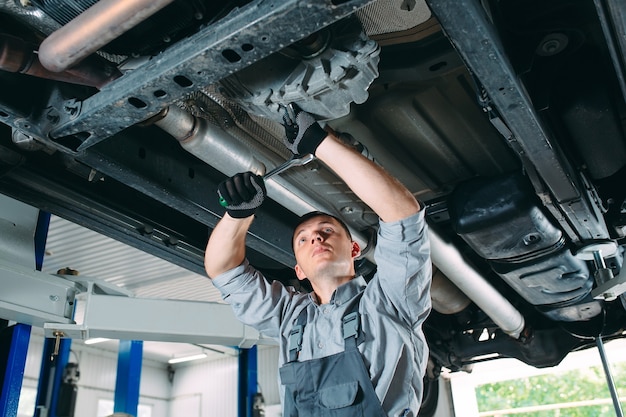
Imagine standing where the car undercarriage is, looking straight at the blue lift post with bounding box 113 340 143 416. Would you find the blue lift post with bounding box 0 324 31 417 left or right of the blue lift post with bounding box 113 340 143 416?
left

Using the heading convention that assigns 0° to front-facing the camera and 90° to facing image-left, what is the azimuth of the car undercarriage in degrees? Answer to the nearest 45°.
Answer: approximately 45°

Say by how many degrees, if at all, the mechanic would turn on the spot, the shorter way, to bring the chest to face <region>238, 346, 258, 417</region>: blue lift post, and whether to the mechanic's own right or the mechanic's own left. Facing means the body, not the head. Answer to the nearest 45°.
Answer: approximately 135° to the mechanic's own right

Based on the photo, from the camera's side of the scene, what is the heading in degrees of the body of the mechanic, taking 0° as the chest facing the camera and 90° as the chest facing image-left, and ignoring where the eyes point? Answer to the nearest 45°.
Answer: approximately 45°

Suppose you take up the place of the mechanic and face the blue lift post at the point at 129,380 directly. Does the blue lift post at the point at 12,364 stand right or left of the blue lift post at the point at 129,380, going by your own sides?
left

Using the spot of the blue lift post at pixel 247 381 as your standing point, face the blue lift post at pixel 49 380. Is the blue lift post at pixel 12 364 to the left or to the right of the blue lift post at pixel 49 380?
left

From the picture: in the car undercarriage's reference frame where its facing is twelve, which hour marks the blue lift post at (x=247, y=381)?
The blue lift post is roughly at 4 o'clock from the car undercarriage.

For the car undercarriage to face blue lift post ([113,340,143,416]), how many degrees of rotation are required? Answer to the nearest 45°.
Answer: approximately 90° to its right
